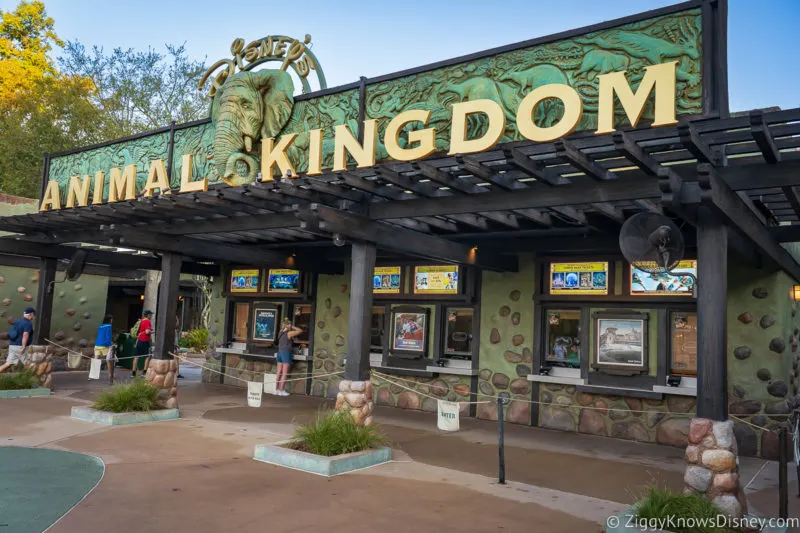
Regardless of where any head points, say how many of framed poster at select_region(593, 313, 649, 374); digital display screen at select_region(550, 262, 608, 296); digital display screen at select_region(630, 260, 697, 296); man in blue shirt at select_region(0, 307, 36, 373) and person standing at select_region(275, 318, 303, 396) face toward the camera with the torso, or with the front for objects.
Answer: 3

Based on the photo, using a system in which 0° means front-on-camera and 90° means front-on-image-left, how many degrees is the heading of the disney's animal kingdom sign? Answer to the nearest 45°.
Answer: approximately 45°

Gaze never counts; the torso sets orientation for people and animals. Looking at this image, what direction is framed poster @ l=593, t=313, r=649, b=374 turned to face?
toward the camera

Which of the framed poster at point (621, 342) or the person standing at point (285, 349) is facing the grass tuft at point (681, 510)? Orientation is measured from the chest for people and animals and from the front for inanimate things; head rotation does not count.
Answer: the framed poster

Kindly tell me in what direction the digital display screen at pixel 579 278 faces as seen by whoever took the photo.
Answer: facing the viewer

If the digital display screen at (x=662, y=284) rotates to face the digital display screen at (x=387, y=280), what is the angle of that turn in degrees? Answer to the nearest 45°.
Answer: approximately 90° to its right

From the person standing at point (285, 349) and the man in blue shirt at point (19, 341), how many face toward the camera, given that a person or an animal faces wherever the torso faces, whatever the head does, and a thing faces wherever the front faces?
0

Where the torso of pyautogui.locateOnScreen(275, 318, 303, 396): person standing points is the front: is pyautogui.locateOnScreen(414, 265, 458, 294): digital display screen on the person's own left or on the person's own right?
on the person's own right

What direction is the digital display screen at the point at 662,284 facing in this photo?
toward the camera
